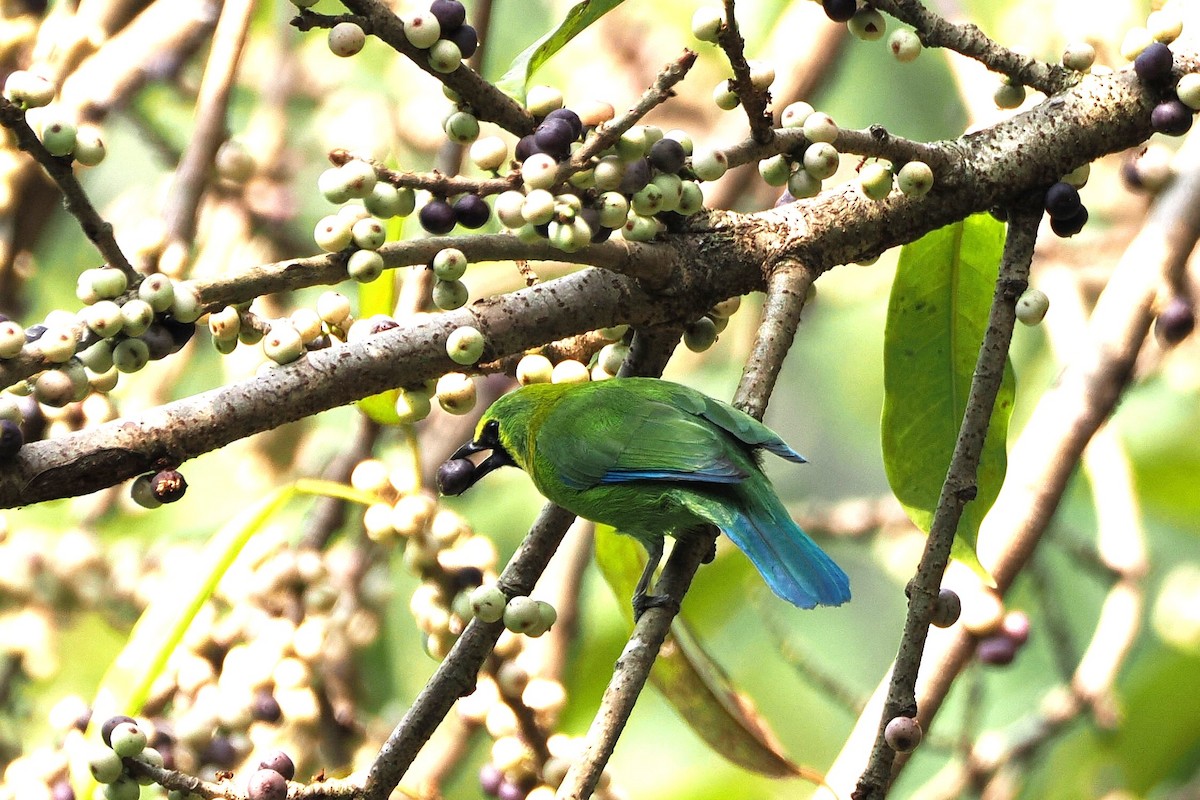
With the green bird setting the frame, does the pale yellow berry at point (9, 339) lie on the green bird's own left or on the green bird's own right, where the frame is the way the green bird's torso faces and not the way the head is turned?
on the green bird's own left

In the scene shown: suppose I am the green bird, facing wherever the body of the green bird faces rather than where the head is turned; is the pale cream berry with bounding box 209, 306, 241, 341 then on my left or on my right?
on my left

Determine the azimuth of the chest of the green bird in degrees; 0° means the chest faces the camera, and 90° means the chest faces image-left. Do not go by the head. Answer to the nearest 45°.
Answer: approximately 90°

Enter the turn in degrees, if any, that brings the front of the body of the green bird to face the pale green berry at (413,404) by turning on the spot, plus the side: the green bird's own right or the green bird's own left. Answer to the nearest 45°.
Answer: approximately 45° to the green bird's own left

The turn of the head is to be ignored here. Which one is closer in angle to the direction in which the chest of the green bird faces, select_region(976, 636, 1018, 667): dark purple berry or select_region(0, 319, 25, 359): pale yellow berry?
the pale yellow berry
